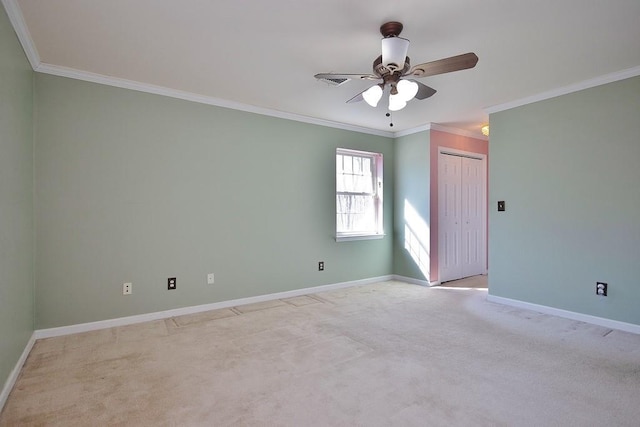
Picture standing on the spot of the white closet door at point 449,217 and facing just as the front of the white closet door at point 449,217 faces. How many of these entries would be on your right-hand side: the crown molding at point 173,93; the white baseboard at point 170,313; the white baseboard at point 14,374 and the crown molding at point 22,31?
4

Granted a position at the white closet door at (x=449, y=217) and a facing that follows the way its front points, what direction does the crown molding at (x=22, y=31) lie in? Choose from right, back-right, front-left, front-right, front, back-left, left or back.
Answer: right

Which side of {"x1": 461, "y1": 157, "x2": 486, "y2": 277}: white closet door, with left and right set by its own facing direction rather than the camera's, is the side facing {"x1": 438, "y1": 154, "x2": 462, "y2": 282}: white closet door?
right

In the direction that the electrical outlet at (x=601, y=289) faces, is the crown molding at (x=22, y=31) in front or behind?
in front

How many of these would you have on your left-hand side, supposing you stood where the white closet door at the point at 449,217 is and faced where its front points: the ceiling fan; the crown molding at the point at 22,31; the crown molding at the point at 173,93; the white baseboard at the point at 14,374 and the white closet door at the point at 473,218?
1

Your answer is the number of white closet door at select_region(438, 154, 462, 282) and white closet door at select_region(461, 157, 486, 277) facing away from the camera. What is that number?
0

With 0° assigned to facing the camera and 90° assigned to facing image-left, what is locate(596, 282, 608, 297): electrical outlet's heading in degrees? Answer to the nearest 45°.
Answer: approximately 45°

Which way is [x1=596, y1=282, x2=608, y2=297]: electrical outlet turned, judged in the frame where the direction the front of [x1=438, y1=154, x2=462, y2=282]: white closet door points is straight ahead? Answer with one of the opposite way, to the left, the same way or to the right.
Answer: to the right

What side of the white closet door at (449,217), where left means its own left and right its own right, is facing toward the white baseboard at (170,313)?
right

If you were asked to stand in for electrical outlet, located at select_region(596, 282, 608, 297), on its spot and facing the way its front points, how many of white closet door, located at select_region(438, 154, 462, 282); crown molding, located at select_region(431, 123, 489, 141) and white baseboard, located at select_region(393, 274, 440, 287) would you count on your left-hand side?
0

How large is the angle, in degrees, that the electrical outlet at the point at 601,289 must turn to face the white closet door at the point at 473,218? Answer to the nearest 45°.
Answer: approximately 90° to its right

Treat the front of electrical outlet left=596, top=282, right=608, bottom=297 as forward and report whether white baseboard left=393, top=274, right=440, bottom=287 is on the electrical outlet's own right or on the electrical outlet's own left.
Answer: on the electrical outlet's own right

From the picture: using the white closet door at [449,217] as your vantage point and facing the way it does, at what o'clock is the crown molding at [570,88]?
The crown molding is roughly at 12 o'clock from the white closet door.

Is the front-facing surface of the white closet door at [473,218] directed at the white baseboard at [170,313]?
no

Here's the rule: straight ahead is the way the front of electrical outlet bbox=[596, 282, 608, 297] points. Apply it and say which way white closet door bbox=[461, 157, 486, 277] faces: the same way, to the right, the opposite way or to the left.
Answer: to the left

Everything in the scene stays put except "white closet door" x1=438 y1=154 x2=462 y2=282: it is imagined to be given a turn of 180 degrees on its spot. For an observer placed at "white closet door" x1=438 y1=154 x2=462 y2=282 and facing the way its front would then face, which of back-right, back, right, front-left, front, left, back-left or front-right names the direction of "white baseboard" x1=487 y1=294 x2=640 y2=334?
back

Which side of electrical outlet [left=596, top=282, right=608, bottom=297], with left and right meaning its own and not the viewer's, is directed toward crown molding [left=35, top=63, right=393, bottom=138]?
front

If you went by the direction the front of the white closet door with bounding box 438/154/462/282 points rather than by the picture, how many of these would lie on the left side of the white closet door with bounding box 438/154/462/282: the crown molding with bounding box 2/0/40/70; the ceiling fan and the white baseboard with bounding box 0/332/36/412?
0

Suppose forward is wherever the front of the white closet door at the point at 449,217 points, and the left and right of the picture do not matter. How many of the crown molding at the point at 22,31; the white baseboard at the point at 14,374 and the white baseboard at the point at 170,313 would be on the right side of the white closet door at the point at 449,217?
3
